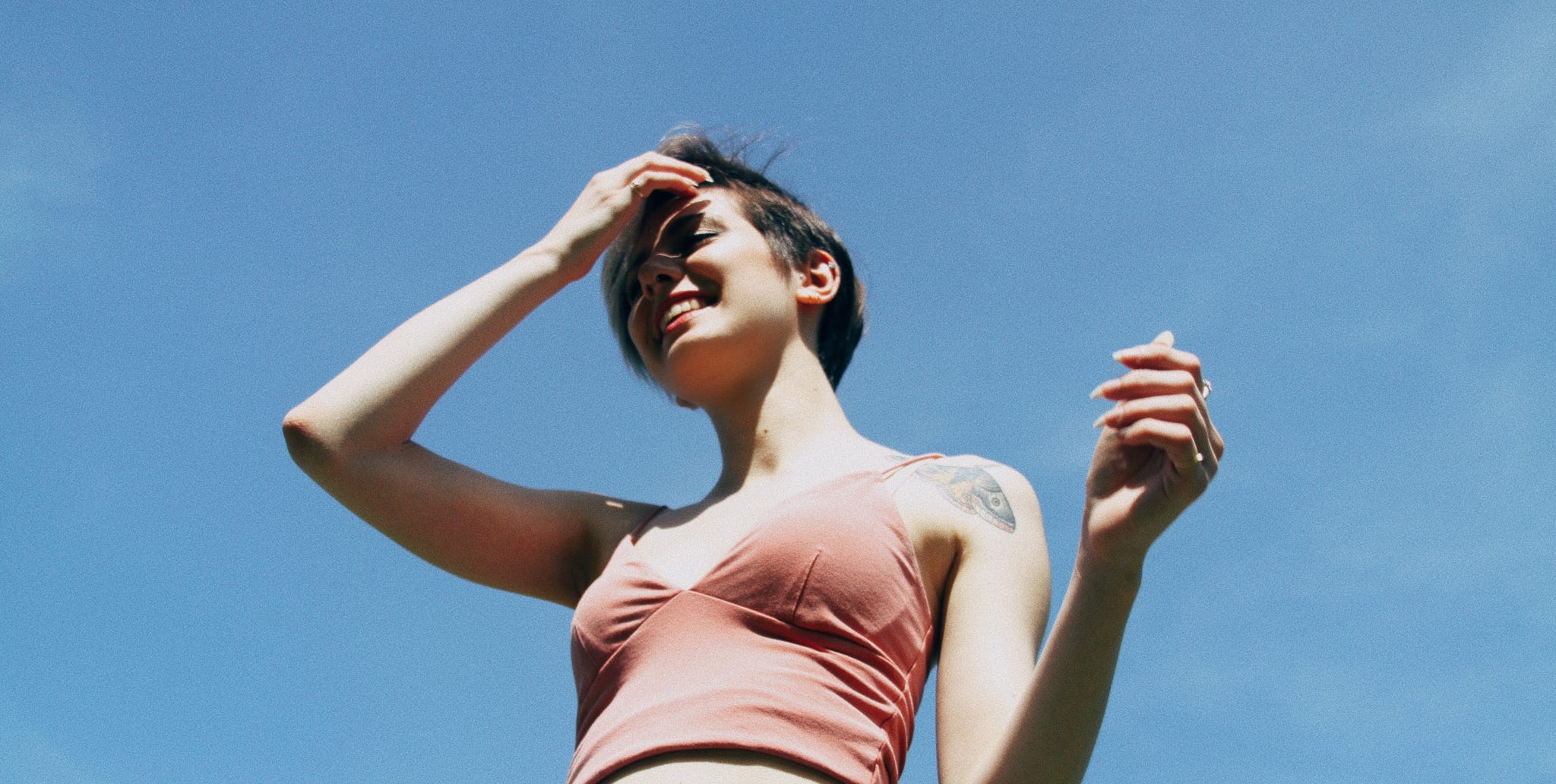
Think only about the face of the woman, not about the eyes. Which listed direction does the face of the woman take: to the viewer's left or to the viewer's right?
to the viewer's left
